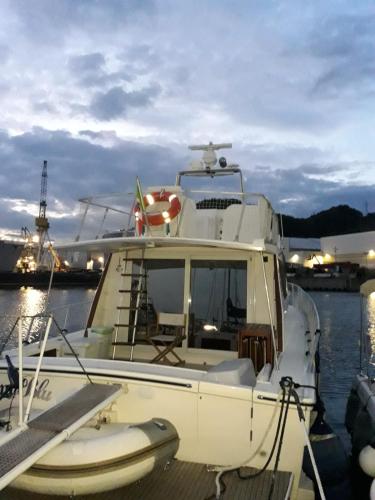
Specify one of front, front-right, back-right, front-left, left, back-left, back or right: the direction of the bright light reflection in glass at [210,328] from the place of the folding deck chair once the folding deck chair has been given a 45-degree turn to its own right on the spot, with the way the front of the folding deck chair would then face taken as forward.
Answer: back

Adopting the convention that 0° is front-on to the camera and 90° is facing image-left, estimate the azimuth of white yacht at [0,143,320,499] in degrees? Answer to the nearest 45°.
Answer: approximately 180°

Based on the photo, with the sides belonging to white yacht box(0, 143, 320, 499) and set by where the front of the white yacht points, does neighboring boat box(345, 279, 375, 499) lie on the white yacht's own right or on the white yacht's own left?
on the white yacht's own right
